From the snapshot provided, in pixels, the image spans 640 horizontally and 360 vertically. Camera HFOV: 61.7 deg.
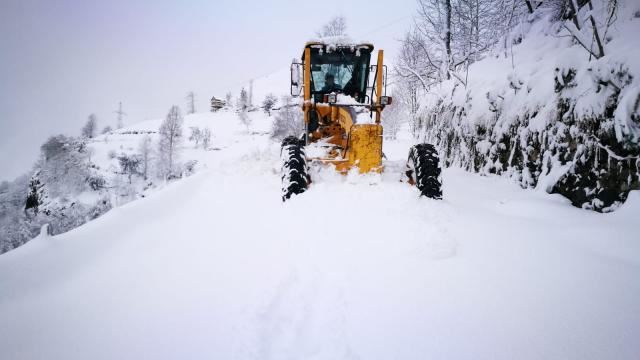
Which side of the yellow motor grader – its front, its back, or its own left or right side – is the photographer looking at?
front

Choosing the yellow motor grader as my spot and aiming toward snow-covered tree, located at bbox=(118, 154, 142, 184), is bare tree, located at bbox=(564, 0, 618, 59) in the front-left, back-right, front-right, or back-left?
back-right

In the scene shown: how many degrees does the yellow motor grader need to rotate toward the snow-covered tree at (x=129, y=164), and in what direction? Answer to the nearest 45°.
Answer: approximately 135° to its right

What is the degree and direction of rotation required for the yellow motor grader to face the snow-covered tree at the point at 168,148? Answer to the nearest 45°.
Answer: approximately 135° to its right

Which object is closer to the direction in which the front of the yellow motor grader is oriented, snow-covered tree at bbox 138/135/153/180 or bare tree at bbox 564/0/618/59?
the bare tree

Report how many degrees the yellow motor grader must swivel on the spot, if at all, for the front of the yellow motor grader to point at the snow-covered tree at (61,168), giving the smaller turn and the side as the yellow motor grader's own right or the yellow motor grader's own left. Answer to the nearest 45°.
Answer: approximately 135° to the yellow motor grader's own right

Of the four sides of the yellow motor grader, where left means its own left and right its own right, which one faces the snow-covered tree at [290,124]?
back

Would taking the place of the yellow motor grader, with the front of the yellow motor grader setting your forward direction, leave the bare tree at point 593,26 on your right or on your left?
on your left
